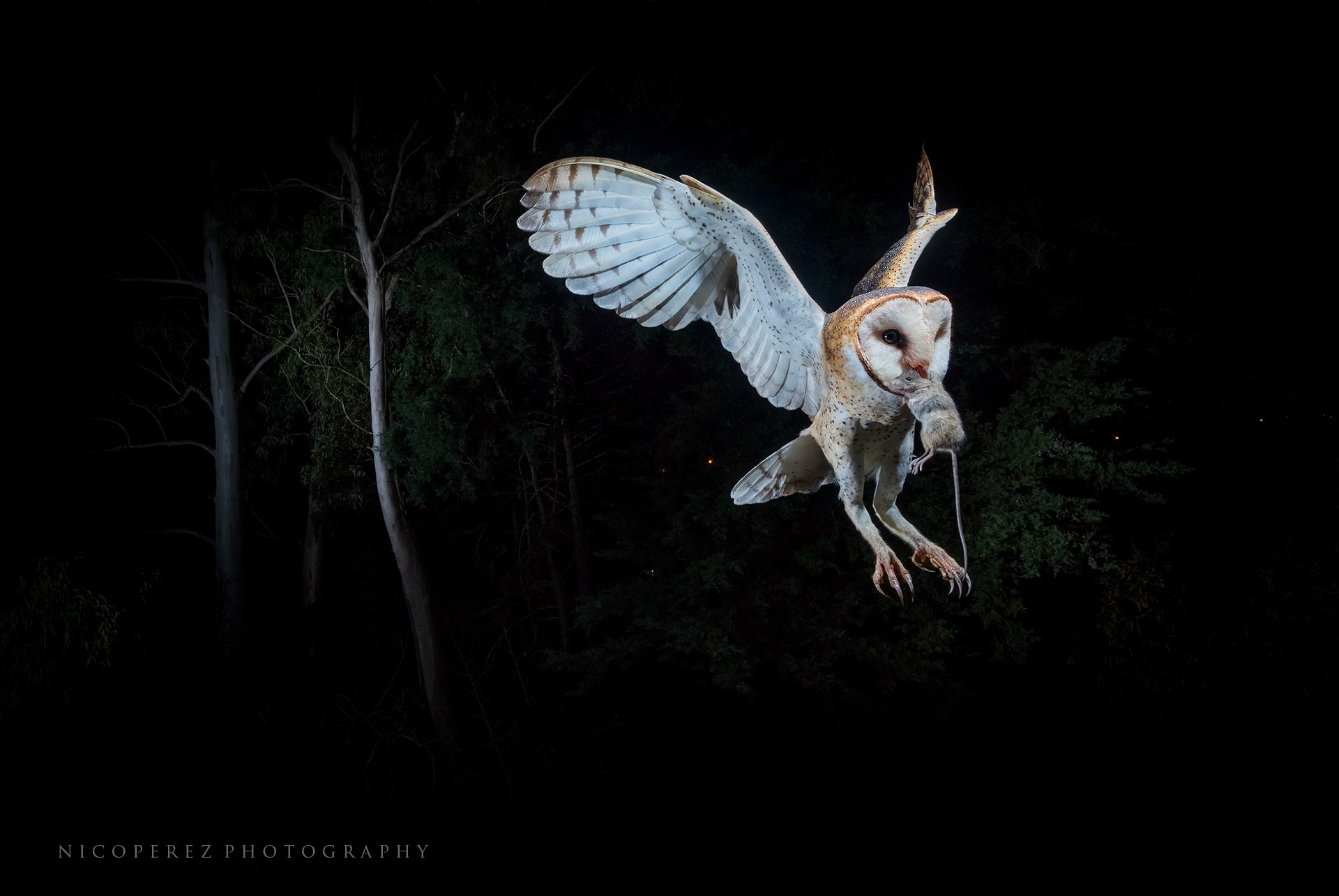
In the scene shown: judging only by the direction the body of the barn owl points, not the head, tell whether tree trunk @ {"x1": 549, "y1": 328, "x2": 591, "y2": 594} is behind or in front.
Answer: behind

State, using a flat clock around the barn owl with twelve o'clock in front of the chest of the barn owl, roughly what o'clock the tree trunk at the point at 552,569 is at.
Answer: The tree trunk is roughly at 7 o'clock from the barn owl.

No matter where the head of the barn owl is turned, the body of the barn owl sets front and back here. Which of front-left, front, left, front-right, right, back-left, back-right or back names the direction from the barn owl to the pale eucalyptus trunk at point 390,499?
back

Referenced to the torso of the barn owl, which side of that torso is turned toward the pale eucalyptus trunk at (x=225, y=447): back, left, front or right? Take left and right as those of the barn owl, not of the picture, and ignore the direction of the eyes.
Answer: back

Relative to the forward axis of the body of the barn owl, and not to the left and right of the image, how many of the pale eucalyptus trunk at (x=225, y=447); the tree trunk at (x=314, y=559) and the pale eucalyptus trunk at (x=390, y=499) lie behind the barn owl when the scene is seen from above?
3

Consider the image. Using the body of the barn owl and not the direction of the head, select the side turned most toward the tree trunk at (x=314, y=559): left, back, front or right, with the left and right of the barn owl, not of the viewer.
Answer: back

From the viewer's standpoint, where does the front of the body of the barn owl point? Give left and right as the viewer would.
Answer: facing the viewer and to the right of the viewer
